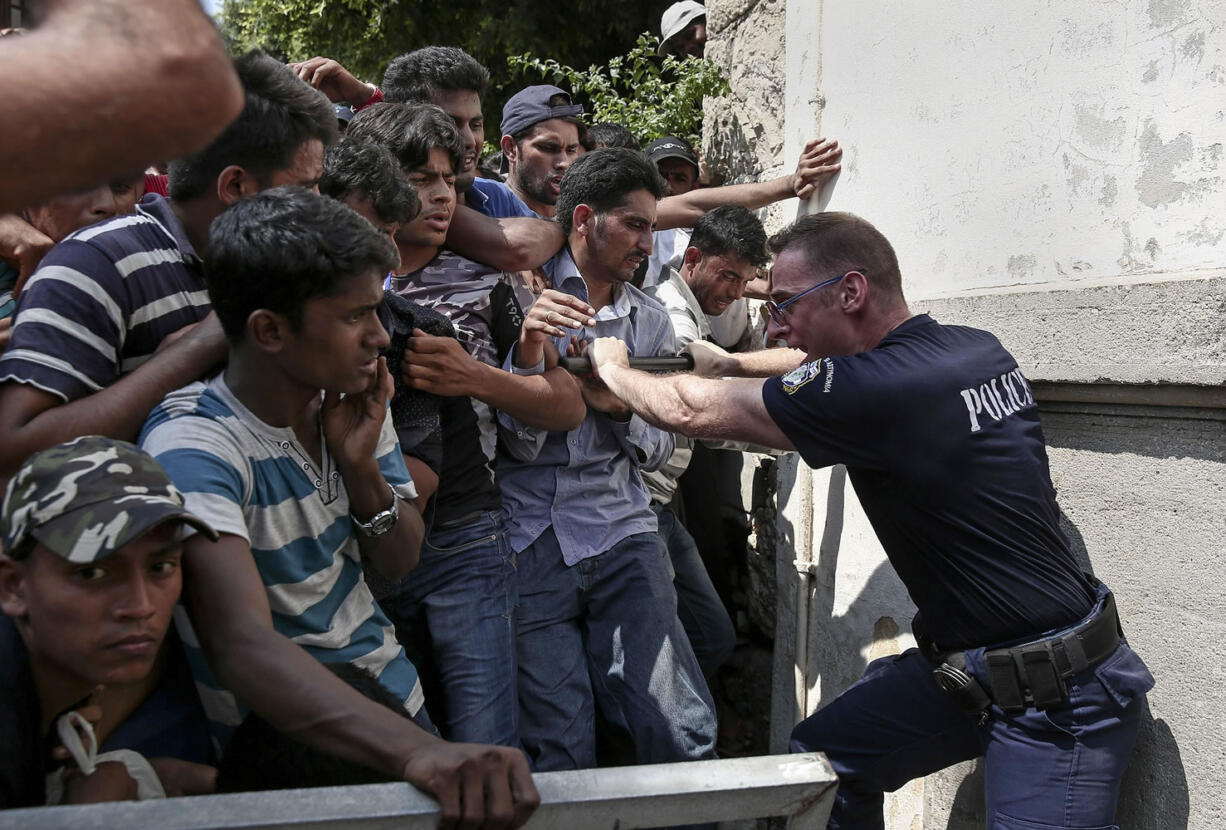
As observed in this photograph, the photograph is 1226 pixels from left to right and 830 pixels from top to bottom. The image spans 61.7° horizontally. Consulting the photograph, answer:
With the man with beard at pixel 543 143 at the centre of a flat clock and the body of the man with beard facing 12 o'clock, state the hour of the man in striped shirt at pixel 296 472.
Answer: The man in striped shirt is roughly at 2 o'clock from the man with beard.

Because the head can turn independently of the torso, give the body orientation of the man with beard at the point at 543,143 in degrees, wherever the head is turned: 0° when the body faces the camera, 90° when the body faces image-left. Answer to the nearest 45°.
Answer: approximately 315°

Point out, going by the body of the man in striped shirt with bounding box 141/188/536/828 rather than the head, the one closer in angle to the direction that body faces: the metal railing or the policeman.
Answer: the metal railing

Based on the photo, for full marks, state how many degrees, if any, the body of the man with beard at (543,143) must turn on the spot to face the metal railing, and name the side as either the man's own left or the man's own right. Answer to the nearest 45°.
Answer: approximately 45° to the man's own right

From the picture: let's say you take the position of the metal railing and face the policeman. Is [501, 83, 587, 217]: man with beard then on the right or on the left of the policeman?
left

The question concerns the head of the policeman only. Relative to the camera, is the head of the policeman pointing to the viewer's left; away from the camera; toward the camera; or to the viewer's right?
to the viewer's left

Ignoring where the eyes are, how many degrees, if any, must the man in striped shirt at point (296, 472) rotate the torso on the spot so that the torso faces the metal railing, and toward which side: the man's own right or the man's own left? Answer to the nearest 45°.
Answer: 0° — they already face it

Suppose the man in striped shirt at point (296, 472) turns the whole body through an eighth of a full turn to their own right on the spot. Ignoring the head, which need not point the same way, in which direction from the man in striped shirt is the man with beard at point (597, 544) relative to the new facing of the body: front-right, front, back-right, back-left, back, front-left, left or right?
back-left

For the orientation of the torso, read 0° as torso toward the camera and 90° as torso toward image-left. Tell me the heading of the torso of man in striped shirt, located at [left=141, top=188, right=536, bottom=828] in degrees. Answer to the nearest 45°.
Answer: approximately 315°
